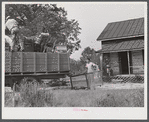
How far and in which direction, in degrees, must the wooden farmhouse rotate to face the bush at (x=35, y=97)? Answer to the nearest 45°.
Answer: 0° — it already faces it

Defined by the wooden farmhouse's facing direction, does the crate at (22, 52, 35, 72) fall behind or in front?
in front

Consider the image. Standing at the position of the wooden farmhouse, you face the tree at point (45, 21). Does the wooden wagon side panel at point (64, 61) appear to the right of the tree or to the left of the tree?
left

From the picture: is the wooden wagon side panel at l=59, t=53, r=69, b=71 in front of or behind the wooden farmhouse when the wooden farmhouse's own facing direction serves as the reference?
in front

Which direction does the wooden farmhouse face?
toward the camera

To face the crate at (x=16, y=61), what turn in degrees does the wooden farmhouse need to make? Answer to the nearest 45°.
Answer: approximately 45° to its right

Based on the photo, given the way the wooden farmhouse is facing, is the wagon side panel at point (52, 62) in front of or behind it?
in front

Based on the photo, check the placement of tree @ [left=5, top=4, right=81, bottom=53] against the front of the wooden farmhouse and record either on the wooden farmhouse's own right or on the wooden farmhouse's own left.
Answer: on the wooden farmhouse's own right

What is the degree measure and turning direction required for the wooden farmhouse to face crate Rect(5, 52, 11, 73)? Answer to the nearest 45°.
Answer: approximately 45° to its right
